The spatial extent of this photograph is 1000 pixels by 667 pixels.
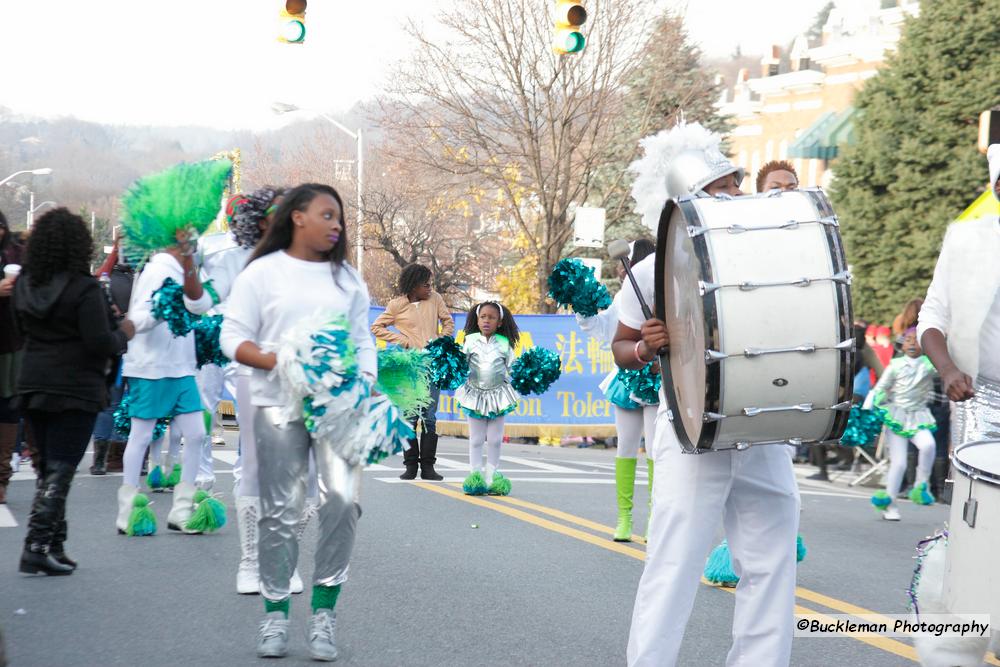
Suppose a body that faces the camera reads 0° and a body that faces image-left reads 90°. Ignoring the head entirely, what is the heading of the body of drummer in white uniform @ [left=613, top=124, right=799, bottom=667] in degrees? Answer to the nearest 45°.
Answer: approximately 315°

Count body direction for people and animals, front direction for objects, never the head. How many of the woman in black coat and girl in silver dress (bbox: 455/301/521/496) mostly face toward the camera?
1

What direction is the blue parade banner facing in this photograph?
toward the camera

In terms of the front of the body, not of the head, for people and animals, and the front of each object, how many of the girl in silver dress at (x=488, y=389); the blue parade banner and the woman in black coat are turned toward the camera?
2

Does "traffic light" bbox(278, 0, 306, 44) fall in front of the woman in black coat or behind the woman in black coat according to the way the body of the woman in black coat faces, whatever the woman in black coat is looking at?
in front

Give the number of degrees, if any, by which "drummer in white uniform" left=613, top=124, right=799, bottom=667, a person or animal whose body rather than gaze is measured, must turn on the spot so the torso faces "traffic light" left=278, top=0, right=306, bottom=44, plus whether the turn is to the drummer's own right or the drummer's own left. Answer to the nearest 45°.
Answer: approximately 180°

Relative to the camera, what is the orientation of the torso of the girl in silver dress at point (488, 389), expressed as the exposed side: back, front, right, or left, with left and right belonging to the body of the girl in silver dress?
front

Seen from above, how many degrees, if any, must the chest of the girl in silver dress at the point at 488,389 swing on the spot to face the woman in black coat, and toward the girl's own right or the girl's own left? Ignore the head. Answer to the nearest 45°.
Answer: approximately 45° to the girl's own right

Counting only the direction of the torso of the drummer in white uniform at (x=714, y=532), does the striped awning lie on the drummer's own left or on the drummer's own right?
on the drummer's own left

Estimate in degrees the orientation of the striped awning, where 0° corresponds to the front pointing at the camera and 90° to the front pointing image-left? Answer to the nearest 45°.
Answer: approximately 45°
